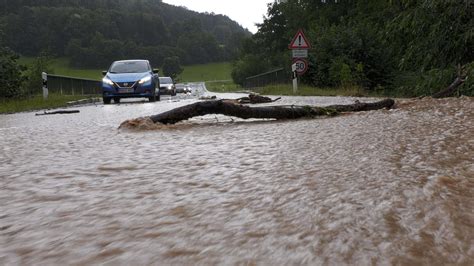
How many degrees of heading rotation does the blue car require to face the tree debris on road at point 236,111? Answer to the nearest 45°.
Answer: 0° — it already faces it

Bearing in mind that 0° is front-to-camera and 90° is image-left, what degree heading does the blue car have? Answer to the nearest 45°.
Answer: approximately 0°

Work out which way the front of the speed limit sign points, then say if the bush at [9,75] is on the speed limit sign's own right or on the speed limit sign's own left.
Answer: on the speed limit sign's own right

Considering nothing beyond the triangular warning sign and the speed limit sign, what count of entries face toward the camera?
2

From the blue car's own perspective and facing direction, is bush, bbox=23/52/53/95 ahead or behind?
behind
